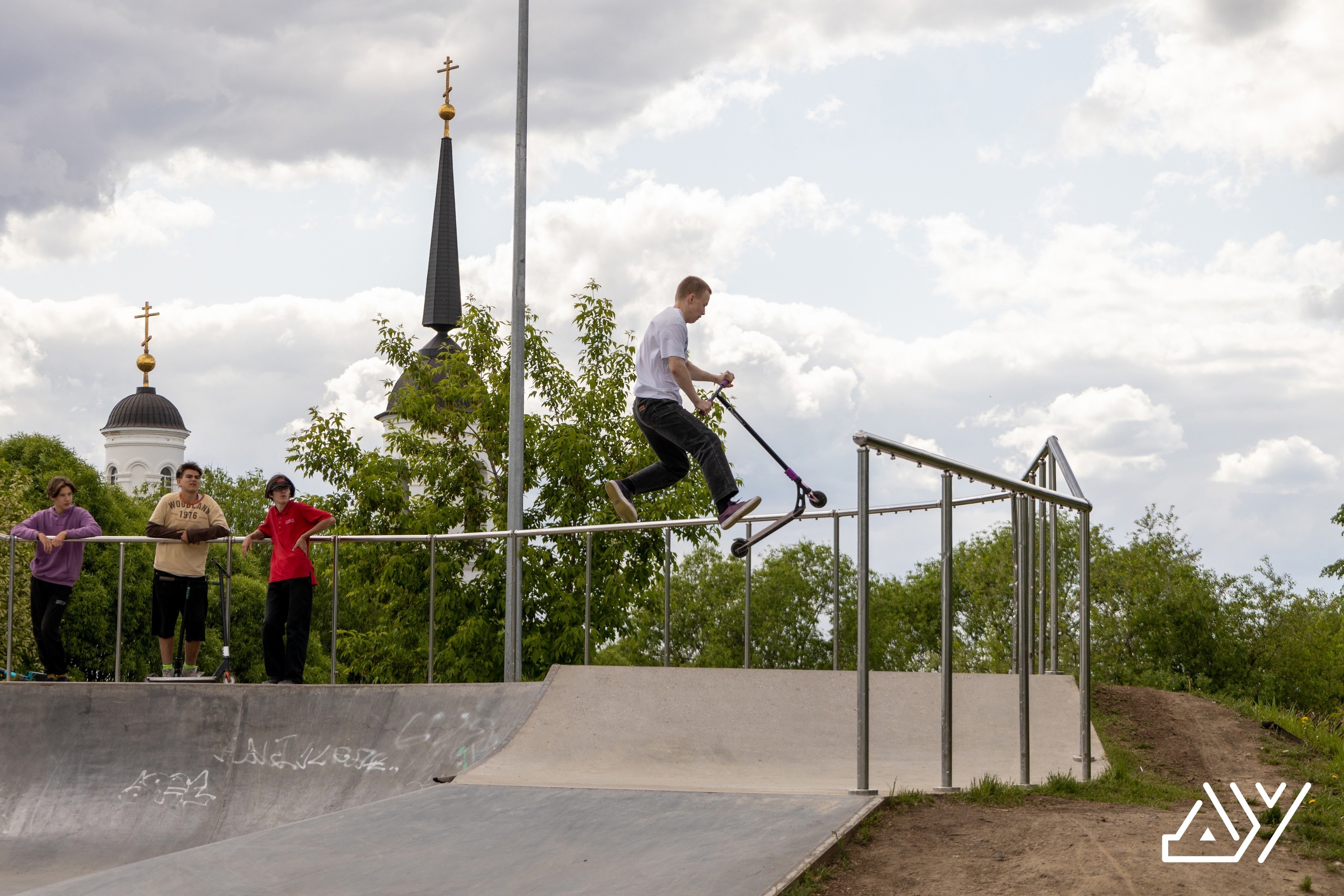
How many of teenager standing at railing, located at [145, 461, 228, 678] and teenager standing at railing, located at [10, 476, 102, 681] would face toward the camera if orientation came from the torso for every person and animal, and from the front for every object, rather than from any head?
2

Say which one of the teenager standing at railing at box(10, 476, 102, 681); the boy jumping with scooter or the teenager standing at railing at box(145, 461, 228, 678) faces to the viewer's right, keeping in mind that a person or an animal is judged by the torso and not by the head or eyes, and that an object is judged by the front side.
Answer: the boy jumping with scooter

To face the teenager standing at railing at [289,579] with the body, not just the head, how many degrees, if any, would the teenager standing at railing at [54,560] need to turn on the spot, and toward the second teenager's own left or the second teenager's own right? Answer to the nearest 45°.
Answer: approximately 45° to the second teenager's own left

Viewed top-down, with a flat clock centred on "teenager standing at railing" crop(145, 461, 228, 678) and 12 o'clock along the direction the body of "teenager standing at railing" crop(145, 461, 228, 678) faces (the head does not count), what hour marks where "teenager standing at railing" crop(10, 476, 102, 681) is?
"teenager standing at railing" crop(10, 476, 102, 681) is roughly at 4 o'clock from "teenager standing at railing" crop(145, 461, 228, 678).

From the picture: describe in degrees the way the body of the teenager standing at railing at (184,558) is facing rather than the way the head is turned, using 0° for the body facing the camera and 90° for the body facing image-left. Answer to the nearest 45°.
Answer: approximately 0°

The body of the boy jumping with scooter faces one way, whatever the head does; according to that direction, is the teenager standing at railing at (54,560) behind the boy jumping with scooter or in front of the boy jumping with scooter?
behind

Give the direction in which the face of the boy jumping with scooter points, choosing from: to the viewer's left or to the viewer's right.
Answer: to the viewer's right

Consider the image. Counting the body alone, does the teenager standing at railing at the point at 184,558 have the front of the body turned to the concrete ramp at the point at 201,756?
yes

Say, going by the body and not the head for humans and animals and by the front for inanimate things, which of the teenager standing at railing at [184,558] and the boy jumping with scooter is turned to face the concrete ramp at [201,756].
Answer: the teenager standing at railing

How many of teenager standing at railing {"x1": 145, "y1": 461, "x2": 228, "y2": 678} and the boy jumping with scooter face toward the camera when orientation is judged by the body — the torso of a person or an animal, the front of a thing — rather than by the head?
1

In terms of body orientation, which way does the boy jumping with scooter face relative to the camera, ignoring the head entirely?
to the viewer's right
